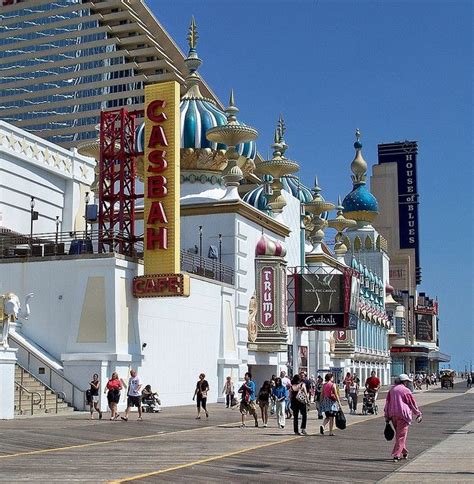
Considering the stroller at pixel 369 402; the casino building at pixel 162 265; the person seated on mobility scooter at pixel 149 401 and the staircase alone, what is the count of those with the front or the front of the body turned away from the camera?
0

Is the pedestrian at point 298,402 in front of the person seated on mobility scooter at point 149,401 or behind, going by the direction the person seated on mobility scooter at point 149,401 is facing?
in front

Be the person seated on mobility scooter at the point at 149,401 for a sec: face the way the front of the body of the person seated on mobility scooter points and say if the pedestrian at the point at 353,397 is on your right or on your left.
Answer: on your left

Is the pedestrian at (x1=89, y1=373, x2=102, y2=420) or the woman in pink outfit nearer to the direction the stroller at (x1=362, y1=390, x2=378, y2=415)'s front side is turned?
the woman in pink outfit

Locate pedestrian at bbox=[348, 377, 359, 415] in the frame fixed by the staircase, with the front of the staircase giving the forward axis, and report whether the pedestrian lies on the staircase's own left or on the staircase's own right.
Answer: on the staircase's own left

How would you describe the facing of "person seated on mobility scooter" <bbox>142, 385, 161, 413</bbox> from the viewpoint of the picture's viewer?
facing the viewer and to the right of the viewer

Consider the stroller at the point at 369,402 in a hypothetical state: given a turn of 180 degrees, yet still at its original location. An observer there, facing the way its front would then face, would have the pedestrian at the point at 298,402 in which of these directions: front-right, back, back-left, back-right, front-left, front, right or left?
back

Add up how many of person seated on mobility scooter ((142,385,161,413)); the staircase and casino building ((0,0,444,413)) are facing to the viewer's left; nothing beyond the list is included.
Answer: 0

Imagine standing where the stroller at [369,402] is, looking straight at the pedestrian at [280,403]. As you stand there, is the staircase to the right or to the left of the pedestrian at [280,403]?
right

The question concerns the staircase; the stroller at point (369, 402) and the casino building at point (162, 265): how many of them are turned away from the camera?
0

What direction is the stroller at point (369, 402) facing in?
toward the camera

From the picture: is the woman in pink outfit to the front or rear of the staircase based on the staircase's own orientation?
to the front
